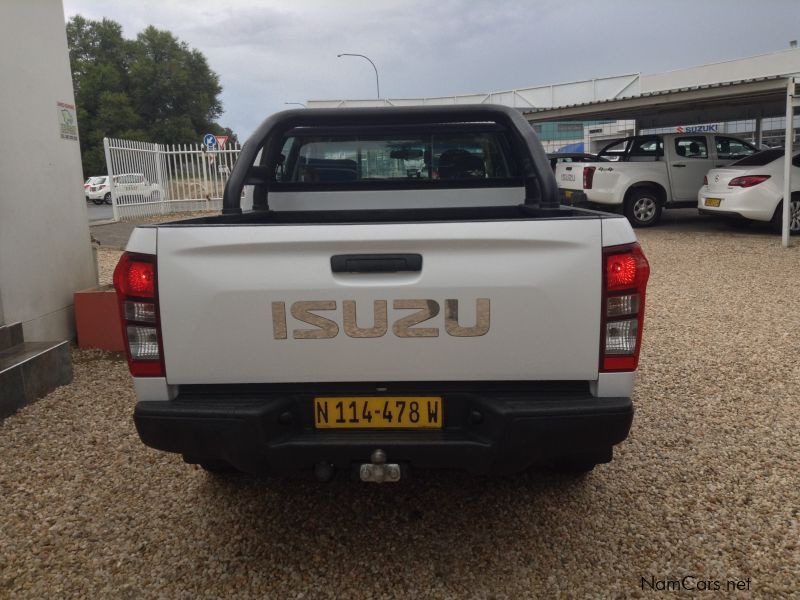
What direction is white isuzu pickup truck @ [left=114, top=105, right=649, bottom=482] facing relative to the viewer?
away from the camera

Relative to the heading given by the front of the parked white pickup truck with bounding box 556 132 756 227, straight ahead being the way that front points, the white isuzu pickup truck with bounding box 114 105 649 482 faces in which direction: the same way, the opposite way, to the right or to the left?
to the left

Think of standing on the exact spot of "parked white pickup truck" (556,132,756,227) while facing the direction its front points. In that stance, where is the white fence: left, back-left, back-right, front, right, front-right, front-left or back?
back-left

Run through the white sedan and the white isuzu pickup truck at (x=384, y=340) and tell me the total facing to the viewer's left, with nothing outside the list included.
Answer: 0

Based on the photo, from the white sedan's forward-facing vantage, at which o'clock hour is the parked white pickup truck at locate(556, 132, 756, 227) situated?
The parked white pickup truck is roughly at 9 o'clock from the white sedan.

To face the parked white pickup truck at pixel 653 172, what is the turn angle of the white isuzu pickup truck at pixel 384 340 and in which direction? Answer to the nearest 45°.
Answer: approximately 45° to its right

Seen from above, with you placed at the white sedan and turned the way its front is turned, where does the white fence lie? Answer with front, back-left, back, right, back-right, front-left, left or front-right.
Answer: back-left

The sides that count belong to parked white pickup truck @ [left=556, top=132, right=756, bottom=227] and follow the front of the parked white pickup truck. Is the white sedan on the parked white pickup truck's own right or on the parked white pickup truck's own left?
on the parked white pickup truck's own right

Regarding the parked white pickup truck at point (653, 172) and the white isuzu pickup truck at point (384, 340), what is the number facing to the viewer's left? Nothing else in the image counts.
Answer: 0

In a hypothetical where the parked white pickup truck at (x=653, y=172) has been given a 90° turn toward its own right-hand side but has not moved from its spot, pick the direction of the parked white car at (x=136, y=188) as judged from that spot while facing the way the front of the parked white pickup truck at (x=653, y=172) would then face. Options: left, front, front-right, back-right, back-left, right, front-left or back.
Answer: back-right

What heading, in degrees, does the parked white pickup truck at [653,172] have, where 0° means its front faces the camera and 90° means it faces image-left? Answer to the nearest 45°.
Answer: approximately 225°

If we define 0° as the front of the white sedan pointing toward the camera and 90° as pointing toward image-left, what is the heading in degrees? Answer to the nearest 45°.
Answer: approximately 225°
